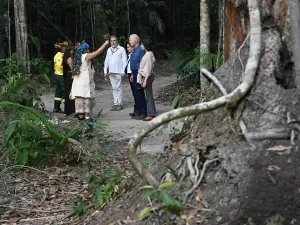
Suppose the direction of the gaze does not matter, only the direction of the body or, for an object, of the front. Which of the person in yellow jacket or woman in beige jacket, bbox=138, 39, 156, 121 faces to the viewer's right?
the person in yellow jacket

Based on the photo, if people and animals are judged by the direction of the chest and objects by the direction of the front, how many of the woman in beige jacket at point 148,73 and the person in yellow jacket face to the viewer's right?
1

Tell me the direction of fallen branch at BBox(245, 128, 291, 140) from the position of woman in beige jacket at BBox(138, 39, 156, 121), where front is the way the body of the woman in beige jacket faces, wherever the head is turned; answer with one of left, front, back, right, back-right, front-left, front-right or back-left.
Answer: left

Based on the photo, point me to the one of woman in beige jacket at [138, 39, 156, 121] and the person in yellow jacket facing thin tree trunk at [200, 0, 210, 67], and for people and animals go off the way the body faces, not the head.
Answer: the person in yellow jacket

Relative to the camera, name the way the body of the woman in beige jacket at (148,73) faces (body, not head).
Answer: to the viewer's left

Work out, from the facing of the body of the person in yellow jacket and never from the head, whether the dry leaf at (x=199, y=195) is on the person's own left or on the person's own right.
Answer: on the person's own right

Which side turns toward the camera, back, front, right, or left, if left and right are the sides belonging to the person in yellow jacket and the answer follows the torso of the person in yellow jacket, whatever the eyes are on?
right

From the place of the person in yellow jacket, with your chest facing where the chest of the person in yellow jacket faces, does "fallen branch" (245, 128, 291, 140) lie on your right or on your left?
on your right

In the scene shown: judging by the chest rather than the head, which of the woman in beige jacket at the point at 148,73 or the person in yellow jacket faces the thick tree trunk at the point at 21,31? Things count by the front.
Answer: the woman in beige jacket

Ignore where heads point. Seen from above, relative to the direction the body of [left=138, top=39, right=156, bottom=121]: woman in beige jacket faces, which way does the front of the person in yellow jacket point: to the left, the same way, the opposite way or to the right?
the opposite way

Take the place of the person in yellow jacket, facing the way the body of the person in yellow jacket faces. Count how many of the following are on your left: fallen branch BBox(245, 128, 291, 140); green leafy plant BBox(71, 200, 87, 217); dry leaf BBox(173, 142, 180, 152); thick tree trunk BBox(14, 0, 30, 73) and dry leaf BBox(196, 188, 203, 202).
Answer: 1

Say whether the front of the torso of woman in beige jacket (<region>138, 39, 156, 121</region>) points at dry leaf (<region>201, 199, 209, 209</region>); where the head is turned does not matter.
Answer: no

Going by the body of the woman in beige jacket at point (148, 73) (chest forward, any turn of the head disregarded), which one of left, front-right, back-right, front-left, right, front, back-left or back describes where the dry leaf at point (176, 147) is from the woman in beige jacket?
left

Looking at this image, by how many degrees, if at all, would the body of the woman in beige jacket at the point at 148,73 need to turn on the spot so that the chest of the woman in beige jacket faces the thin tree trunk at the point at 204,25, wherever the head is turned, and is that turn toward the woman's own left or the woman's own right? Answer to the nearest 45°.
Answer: approximately 135° to the woman's own right

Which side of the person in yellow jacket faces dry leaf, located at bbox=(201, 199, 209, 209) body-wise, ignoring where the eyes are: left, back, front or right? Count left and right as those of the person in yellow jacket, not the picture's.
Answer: right

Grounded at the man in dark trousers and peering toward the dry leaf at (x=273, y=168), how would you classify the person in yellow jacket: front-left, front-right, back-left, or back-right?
back-right
